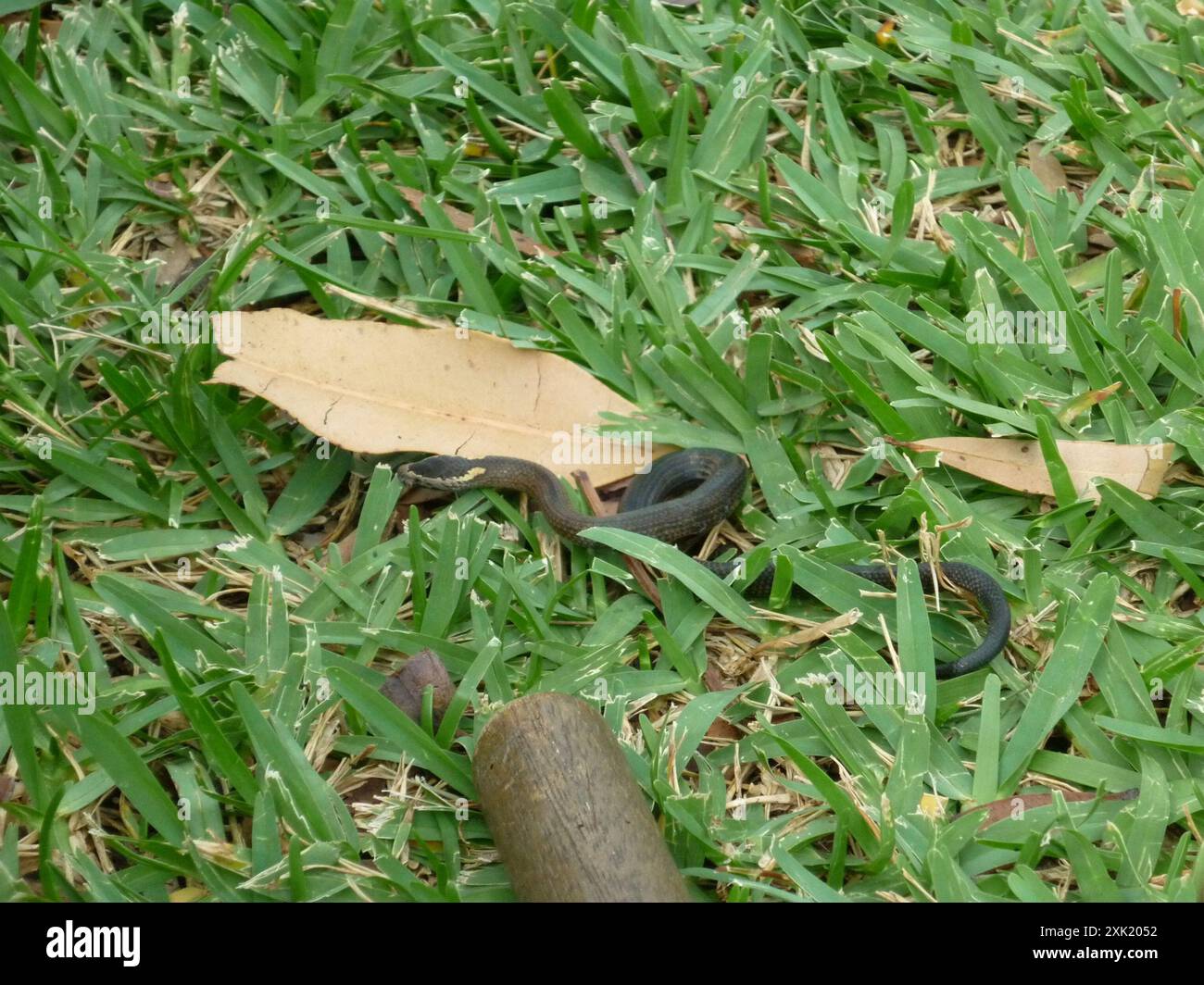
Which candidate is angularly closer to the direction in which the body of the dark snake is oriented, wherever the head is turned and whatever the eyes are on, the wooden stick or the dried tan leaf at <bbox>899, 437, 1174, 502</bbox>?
the wooden stick

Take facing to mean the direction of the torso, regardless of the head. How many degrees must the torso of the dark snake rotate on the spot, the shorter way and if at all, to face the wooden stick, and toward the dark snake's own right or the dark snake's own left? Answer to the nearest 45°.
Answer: approximately 90° to the dark snake's own left

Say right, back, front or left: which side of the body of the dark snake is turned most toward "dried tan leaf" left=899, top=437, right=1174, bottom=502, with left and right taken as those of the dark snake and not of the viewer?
back

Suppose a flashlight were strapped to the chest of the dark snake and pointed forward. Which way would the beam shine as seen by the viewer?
to the viewer's left
